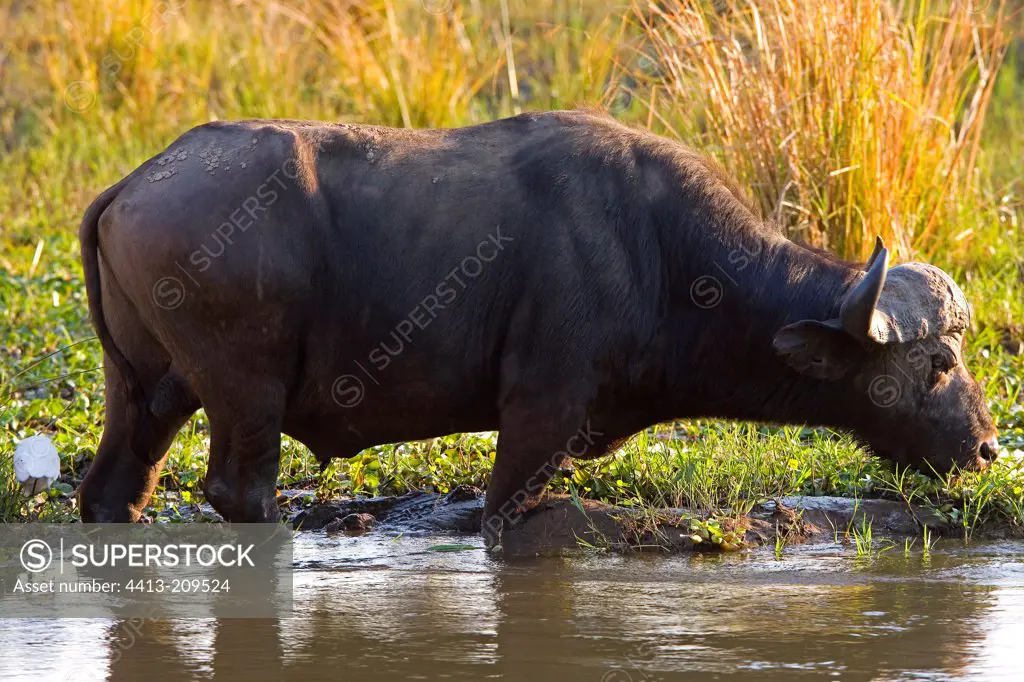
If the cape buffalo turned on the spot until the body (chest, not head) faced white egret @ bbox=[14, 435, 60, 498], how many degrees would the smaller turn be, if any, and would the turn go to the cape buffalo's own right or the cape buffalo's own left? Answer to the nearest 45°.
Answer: approximately 180°

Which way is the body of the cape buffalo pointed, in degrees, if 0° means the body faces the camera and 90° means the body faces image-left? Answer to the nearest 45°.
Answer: approximately 270°
